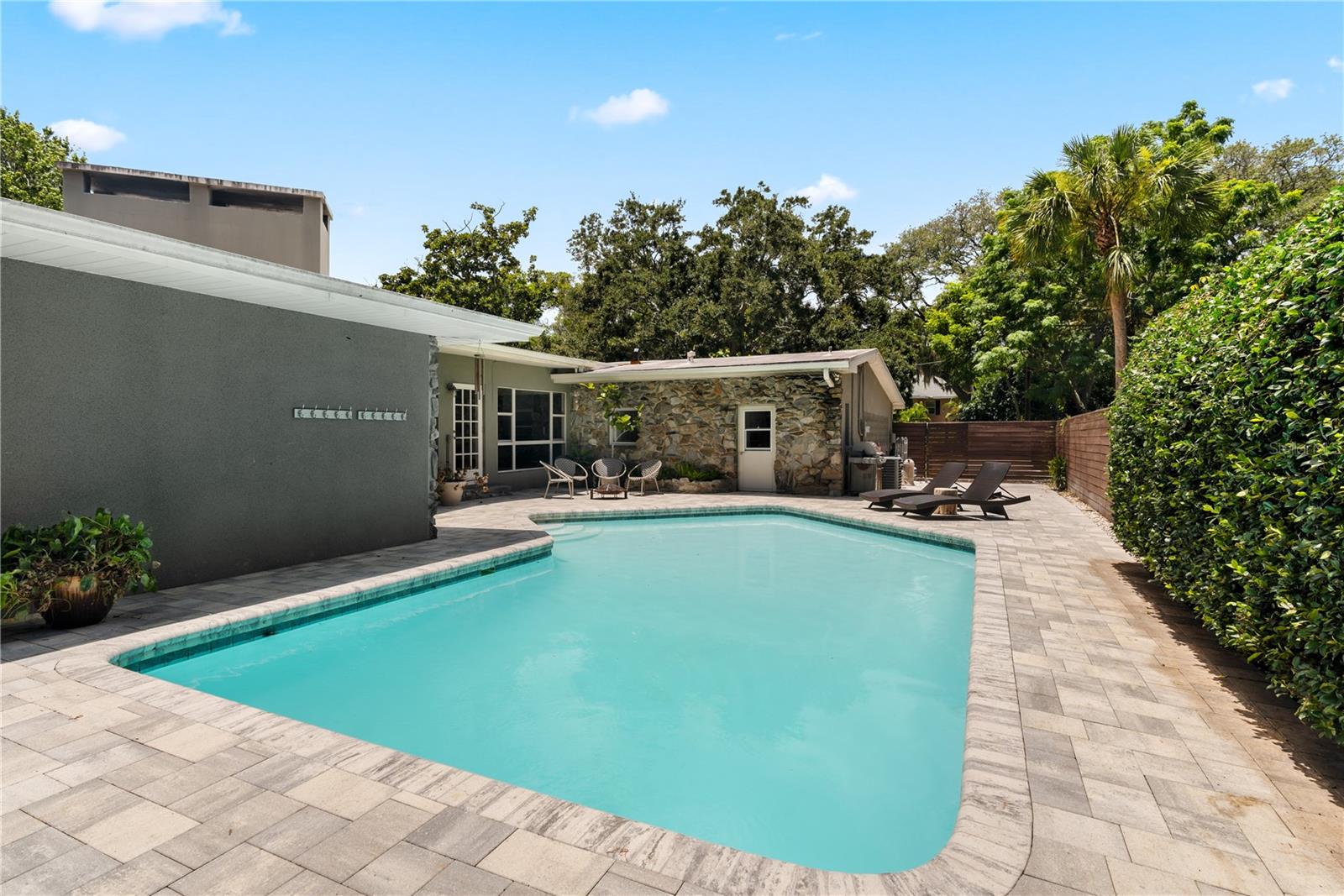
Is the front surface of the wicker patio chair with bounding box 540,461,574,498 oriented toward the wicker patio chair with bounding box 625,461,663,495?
yes

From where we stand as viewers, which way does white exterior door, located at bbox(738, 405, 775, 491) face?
facing the viewer

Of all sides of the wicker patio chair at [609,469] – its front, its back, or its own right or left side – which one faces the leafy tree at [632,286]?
back

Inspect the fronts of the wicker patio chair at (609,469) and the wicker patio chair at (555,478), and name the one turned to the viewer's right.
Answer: the wicker patio chair at (555,478)

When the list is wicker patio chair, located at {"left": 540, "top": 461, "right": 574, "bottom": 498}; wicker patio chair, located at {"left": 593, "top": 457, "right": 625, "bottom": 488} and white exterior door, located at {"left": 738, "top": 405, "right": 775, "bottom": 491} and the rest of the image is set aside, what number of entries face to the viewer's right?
1

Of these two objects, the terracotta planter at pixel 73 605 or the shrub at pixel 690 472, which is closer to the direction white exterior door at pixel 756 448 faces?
the terracotta planter

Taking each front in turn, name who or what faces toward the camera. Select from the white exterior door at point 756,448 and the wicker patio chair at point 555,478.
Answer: the white exterior door

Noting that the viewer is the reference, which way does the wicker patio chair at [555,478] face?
facing to the right of the viewer

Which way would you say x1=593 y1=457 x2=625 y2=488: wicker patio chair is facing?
toward the camera

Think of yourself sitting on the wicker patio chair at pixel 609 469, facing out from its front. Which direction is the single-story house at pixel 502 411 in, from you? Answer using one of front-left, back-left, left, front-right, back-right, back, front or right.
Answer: right

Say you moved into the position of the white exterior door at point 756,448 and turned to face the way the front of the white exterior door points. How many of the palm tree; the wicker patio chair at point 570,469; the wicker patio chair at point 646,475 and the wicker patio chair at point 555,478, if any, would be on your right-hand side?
3

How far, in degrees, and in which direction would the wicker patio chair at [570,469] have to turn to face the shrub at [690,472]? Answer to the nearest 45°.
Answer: approximately 45° to its left
